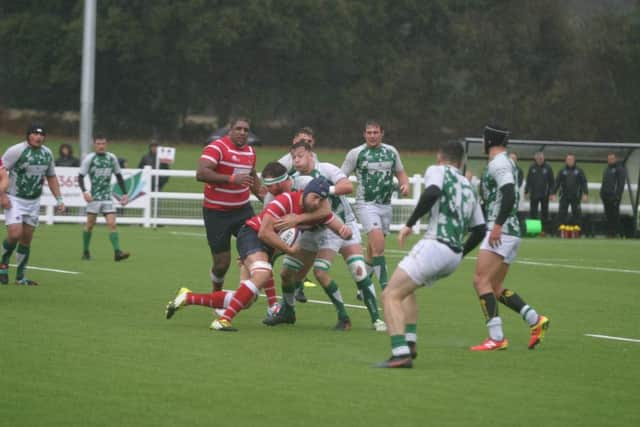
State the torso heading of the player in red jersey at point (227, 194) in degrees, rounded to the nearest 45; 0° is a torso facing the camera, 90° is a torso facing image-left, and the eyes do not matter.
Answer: approximately 315°

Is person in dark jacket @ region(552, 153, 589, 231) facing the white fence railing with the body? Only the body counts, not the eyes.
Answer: no

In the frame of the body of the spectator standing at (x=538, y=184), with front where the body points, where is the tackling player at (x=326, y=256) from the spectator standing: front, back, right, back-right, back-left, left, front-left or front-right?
front

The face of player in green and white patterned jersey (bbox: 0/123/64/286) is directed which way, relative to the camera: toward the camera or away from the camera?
toward the camera

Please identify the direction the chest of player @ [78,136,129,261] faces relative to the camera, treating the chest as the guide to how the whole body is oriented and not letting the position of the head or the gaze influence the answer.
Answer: toward the camera

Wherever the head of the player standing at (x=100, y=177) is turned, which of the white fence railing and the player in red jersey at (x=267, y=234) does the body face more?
the player in red jersey

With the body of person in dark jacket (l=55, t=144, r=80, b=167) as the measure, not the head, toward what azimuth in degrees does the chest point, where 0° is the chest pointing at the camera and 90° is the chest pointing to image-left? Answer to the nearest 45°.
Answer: approximately 0°

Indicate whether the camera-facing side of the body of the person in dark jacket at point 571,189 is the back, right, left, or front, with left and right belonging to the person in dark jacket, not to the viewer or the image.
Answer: front

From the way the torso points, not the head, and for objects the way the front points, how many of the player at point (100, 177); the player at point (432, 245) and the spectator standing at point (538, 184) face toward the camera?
2

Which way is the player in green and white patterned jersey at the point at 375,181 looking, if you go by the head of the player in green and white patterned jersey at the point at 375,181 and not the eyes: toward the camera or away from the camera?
toward the camera

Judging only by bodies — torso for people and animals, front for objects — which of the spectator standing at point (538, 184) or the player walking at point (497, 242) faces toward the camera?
the spectator standing

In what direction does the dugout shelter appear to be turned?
toward the camera

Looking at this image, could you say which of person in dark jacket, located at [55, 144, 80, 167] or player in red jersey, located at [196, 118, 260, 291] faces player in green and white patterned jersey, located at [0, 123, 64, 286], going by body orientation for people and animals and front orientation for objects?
the person in dark jacket

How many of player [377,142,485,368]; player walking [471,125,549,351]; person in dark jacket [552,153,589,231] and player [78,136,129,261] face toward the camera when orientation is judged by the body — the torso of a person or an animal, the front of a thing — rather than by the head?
2

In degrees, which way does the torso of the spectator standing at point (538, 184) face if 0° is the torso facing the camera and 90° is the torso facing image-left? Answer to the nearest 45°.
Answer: approximately 0°

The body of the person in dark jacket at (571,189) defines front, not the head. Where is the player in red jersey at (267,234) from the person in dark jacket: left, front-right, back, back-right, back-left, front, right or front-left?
front

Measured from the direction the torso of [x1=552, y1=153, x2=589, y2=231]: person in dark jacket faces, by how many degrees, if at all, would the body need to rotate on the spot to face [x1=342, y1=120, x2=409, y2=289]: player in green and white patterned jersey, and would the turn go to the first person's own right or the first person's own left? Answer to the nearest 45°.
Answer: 0° — they already face them

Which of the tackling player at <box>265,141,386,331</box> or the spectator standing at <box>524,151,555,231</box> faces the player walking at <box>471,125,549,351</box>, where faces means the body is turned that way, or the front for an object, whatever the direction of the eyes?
the spectator standing

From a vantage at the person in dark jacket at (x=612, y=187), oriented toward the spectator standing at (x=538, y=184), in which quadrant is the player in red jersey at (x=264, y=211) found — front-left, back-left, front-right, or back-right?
front-left
